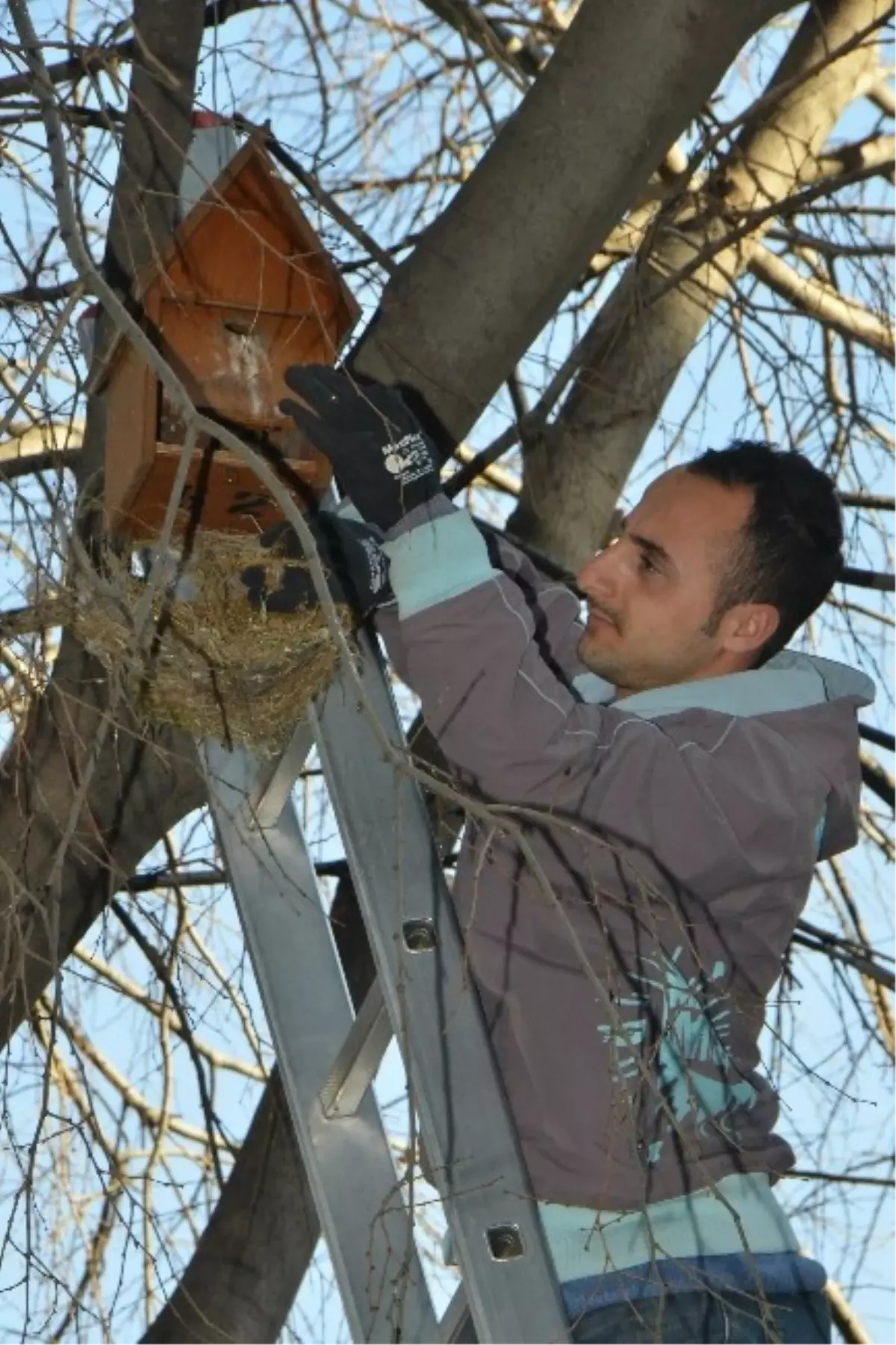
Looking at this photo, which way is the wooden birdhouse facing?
toward the camera

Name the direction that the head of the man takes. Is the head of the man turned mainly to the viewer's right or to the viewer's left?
to the viewer's left

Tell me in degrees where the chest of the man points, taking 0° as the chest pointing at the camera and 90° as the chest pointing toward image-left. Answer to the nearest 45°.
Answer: approximately 90°
